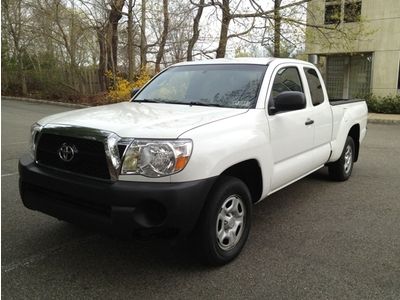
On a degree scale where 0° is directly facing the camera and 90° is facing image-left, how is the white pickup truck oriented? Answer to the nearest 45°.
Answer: approximately 45°

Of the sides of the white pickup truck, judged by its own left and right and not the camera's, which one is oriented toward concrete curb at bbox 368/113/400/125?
back

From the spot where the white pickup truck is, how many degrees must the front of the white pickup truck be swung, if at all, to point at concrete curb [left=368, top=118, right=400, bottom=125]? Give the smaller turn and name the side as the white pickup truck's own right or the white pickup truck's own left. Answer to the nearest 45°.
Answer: approximately 180°

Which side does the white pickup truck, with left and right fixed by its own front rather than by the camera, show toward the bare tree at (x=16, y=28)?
right

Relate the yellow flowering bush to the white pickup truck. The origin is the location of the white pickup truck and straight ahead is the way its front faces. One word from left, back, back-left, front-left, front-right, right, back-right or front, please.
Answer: back-right

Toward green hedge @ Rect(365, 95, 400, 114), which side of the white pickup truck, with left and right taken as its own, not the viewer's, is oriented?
back
